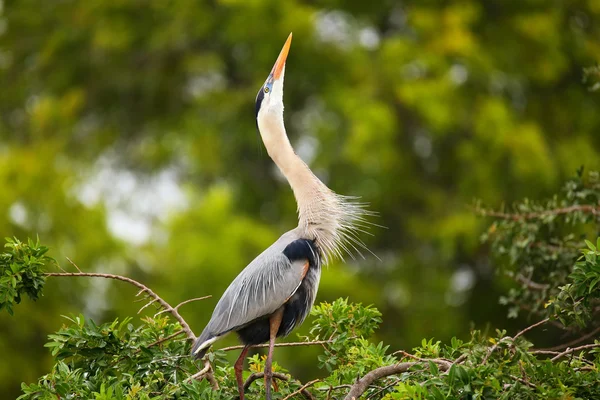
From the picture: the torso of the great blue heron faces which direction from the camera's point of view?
to the viewer's right
